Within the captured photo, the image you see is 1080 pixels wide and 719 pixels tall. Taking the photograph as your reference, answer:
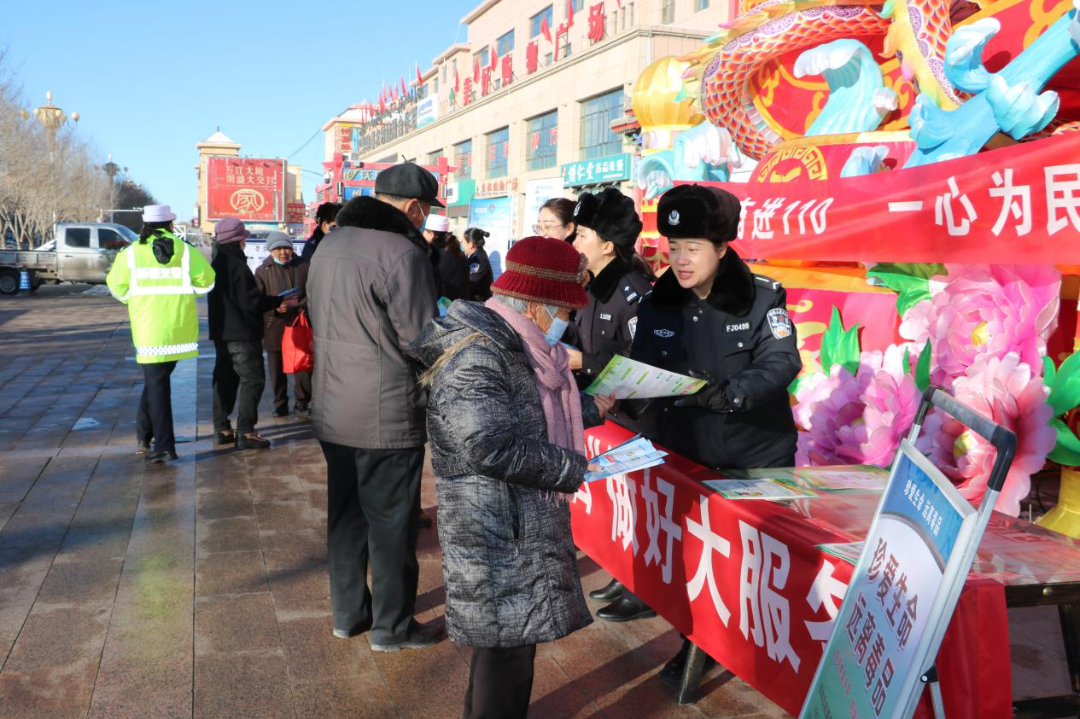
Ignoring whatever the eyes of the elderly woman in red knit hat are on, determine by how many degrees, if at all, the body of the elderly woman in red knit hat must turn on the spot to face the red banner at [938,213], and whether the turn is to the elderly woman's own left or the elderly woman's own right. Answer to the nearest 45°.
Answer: approximately 45° to the elderly woman's own left

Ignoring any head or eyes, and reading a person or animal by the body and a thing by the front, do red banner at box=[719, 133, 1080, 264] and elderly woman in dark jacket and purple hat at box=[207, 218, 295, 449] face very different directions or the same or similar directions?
very different directions

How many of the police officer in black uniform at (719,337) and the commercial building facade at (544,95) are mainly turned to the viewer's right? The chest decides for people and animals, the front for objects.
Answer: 0

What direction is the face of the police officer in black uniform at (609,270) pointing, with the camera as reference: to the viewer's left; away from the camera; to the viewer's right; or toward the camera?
to the viewer's left

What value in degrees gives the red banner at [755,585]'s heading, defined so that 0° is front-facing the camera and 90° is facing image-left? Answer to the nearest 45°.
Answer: approximately 45°

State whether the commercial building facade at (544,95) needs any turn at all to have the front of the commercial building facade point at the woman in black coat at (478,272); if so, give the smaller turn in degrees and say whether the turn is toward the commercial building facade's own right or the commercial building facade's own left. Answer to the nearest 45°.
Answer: approximately 45° to the commercial building facade's own left

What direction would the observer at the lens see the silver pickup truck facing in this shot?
facing to the right of the viewer

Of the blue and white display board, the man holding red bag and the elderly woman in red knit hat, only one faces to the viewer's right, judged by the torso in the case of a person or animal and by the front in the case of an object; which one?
the elderly woman in red knit hat

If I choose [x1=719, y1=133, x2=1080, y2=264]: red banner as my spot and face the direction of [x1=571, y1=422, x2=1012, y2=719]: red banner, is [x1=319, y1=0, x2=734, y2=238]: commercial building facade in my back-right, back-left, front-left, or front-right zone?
back-right

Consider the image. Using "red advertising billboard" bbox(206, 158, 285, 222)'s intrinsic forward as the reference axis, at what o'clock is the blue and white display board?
The blue and white display board is roughly at 12 o'clock from the red advertising billboard.

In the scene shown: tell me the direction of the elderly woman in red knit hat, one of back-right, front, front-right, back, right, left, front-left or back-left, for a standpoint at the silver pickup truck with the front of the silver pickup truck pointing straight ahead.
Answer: right

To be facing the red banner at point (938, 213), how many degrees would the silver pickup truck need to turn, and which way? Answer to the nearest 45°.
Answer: approximately 90° to its right
